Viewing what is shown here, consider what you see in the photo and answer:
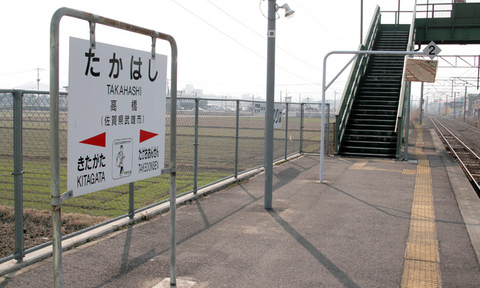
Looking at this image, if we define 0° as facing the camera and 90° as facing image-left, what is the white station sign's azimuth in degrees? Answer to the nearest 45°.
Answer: approximately 315°

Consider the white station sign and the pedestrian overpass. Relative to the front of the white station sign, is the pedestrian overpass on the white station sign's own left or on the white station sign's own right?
on the white station sign's own left

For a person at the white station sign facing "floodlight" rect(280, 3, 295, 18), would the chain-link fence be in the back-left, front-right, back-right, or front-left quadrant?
front-left

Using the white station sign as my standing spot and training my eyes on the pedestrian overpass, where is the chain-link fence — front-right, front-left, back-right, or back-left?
front-left

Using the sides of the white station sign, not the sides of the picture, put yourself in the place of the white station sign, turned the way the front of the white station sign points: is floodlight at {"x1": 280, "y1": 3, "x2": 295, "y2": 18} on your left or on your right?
on your left

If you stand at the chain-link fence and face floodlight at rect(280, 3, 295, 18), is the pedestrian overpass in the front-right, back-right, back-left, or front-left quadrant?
front-left

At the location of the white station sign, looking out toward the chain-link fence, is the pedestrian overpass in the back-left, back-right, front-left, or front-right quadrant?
front-right
